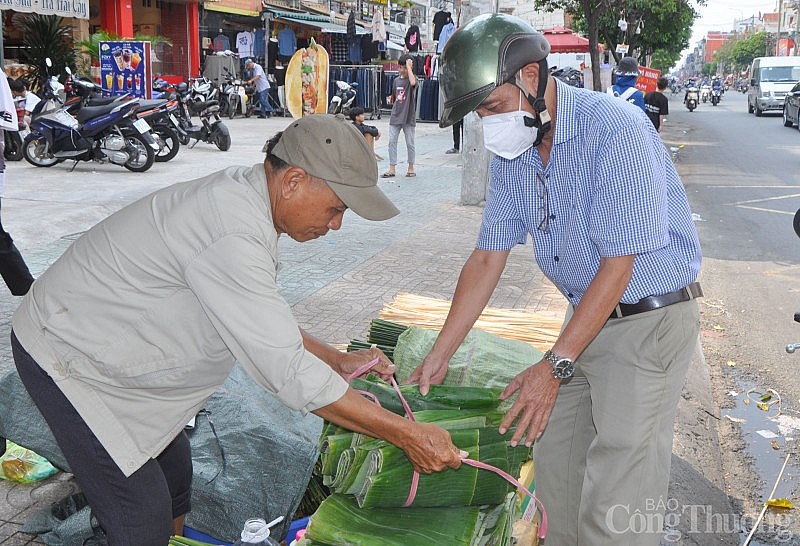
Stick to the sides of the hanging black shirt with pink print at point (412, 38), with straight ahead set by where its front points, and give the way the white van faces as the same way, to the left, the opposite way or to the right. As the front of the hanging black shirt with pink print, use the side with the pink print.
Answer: the same way

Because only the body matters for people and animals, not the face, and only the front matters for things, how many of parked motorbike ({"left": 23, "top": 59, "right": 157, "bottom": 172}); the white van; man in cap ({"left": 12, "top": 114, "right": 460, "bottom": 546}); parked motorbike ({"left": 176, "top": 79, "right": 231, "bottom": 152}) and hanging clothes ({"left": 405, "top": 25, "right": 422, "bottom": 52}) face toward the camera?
2

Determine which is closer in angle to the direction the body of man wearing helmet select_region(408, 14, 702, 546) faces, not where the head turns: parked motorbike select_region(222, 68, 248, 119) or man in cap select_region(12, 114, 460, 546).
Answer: the man in cap

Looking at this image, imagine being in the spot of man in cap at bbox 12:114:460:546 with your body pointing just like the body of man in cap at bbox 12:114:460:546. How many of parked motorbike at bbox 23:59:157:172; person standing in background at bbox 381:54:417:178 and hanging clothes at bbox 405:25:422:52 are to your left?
3

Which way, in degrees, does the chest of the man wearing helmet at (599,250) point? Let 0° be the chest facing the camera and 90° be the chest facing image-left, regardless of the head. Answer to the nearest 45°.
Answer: approximately 45°

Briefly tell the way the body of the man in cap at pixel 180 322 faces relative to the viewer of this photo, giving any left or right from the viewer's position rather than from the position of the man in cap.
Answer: facing to the right of the viewer

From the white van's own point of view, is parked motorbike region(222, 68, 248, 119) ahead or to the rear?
ahead

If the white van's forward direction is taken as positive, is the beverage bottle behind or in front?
in front

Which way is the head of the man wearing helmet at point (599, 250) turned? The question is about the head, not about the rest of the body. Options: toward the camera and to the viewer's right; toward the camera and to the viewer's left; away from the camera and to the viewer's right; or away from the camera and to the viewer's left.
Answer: toward the camera and to the viewer's left

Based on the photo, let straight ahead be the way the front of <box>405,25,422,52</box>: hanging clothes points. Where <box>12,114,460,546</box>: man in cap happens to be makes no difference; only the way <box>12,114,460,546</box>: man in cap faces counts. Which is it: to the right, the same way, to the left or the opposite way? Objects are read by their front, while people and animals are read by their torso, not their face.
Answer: to the left

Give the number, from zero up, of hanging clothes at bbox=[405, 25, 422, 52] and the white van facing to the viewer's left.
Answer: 0

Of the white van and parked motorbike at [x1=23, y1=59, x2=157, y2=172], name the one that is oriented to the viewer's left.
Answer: the parked motorbike

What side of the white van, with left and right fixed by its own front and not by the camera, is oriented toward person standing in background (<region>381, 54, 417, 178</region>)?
front

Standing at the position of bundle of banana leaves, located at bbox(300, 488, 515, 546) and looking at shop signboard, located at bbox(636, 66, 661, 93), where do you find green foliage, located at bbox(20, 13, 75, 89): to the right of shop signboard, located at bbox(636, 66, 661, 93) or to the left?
left

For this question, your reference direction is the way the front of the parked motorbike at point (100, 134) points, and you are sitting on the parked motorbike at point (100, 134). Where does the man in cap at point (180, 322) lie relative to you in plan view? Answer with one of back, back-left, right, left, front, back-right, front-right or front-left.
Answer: left

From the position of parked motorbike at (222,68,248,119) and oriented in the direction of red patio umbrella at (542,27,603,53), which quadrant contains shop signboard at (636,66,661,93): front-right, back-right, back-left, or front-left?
front-right

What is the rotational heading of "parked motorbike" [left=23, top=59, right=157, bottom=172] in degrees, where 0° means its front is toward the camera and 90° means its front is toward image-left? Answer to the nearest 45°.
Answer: approximately 90°

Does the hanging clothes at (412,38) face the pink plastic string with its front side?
yes
